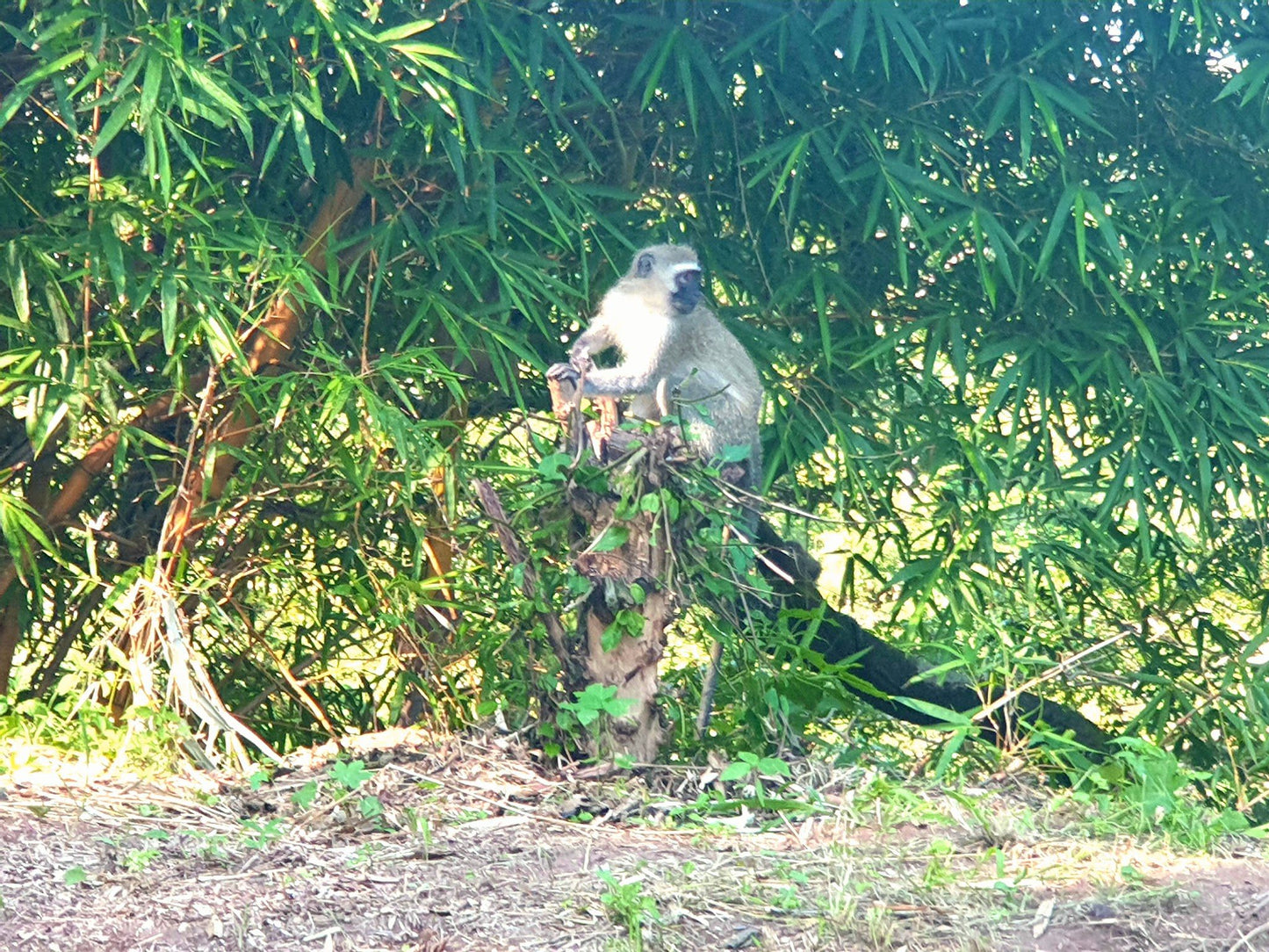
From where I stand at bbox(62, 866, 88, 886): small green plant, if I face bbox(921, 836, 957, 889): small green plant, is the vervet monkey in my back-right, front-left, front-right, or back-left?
front-left

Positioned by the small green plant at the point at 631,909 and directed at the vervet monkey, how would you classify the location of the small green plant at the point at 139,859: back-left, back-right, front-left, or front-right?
front-left

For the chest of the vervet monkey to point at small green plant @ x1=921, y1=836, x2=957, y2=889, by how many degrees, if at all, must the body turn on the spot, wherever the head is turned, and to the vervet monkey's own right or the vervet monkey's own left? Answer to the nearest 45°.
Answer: approximately 45° to the vervet monkey's own left

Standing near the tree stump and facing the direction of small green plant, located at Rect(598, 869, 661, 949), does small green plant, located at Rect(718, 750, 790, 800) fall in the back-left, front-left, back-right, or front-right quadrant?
front-left

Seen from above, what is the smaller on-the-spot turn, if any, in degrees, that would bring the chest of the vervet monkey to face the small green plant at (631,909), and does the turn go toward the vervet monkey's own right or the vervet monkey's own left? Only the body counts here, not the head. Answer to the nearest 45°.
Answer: approximately 45° to the vervet monkey's own left

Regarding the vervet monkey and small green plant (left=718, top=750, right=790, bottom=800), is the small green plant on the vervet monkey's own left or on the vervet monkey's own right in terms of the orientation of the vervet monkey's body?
on the vervet monkey's own left

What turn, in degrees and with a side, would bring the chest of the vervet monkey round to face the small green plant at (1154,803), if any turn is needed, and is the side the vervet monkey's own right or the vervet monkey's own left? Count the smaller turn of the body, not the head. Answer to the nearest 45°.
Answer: approximately 90° to the vervet monkey's own left

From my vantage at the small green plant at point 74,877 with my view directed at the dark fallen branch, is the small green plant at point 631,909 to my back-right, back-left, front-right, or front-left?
front-right

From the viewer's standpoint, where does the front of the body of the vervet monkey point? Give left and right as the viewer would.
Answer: facing the viewer and to the left of the viewer

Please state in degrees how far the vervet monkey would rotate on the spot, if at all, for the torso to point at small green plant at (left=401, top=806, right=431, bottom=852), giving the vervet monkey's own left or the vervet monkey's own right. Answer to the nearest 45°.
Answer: approximately 45° to the vervet monkey's own left
